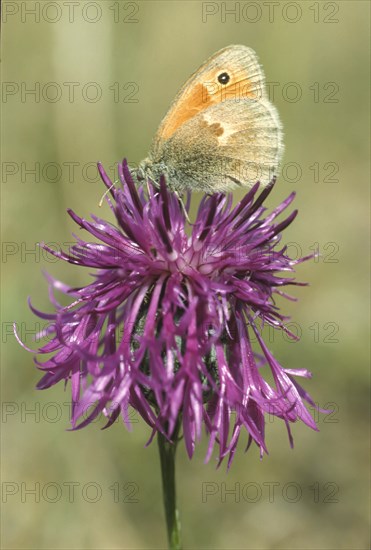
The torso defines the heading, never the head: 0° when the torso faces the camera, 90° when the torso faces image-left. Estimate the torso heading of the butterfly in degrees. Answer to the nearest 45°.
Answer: approximately 90°
